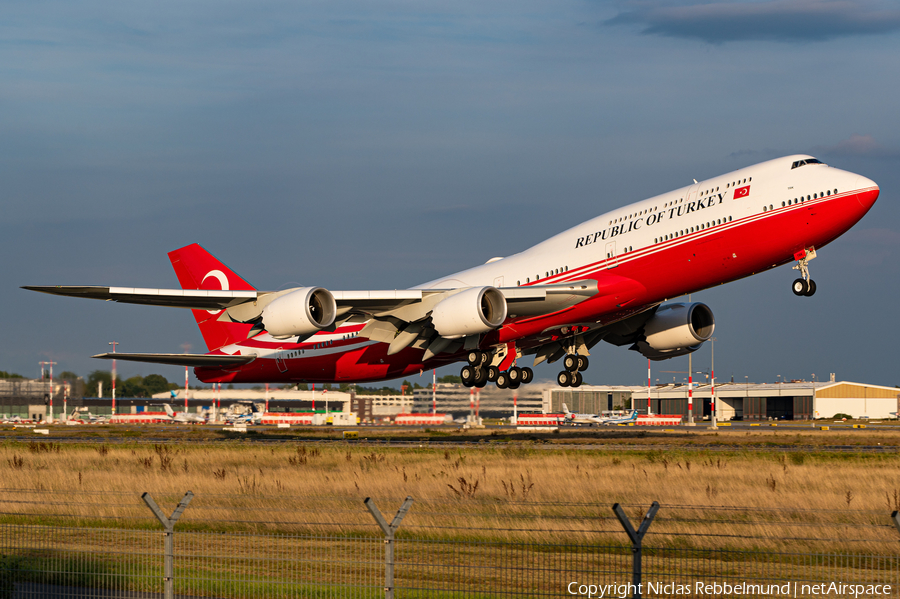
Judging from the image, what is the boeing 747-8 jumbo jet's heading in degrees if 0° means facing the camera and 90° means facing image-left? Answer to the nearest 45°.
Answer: approximately 315°
